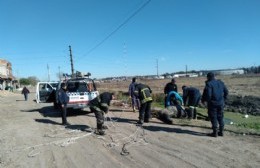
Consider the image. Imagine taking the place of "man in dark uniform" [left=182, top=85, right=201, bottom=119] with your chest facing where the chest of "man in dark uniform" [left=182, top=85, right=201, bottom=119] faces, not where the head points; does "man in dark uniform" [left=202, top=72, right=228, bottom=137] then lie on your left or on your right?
on your left

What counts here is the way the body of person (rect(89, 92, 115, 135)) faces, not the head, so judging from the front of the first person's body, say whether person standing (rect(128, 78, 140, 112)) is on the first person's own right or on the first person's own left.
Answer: on the first person's own left

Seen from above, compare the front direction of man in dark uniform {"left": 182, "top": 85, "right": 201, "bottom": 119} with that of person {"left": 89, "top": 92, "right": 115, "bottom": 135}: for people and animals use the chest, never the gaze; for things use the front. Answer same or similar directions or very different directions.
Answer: very different directions

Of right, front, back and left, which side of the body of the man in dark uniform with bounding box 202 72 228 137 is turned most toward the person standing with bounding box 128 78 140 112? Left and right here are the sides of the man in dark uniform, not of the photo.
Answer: front

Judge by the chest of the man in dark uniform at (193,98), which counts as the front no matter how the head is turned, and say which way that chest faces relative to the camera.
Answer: to the viewer's left

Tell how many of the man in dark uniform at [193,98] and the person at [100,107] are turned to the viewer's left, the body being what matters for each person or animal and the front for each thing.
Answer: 1

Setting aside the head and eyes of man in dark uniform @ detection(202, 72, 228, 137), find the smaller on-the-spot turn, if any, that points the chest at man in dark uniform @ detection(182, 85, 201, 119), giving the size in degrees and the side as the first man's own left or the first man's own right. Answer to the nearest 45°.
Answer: approximately 45° to the first man's own right

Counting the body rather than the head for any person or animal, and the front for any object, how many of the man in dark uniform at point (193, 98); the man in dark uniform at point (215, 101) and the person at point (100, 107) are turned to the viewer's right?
1

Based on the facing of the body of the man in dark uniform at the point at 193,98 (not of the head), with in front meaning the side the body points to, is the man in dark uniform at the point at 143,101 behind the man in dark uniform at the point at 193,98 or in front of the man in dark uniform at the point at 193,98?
in front

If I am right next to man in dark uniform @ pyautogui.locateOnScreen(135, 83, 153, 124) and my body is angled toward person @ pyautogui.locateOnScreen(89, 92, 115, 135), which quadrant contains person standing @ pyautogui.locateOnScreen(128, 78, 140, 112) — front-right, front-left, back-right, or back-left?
back-right

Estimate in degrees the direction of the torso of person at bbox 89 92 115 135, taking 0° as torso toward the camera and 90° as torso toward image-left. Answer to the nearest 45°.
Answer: approximately 270°

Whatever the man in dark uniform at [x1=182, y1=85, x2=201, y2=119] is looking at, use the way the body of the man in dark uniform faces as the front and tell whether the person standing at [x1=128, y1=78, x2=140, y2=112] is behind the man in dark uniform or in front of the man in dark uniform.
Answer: in front
